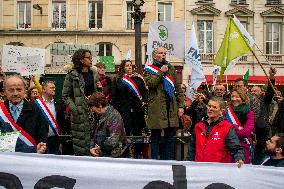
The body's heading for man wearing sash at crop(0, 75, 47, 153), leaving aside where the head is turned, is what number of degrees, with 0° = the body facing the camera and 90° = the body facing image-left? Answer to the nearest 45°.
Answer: approximately 0°

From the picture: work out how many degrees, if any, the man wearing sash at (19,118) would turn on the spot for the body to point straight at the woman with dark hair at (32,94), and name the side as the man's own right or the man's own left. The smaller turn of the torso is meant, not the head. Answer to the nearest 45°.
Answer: approximately 180°

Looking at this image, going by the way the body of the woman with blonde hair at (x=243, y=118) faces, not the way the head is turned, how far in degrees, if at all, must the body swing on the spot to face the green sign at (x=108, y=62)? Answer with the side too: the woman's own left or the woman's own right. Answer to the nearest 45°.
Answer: approximately 135° to the woman's own right

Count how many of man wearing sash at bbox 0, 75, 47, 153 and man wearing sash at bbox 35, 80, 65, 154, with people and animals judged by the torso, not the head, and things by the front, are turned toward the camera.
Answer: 2

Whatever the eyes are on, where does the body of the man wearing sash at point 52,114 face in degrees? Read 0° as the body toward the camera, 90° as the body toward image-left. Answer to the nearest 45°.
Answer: approximately 0°

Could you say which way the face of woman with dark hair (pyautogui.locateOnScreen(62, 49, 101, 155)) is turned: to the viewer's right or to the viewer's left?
to the viewer's right

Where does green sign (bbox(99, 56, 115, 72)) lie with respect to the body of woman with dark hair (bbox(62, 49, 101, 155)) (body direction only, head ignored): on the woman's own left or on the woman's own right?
on the woman's own left

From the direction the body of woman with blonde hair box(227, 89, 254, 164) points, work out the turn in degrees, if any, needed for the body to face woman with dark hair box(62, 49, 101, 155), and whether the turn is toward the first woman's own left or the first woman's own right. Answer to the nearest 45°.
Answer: approximately 45° to the first woman's own right

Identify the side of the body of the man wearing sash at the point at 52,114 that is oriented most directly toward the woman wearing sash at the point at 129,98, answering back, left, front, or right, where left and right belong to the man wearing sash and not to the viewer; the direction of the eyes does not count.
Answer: left

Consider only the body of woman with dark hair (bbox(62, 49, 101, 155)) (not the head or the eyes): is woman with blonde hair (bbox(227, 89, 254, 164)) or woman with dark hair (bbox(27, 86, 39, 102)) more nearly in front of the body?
the woman with blonde hair

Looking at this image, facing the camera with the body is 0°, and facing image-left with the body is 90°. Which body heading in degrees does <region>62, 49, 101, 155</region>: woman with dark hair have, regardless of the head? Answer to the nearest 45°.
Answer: approximately 315°
